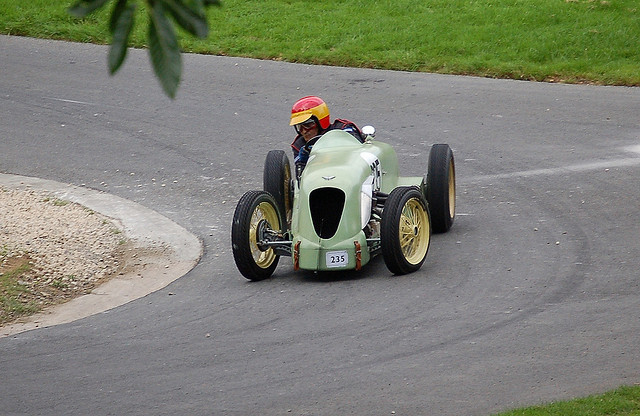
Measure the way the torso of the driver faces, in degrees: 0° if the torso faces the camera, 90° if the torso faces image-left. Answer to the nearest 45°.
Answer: approximately 45°
